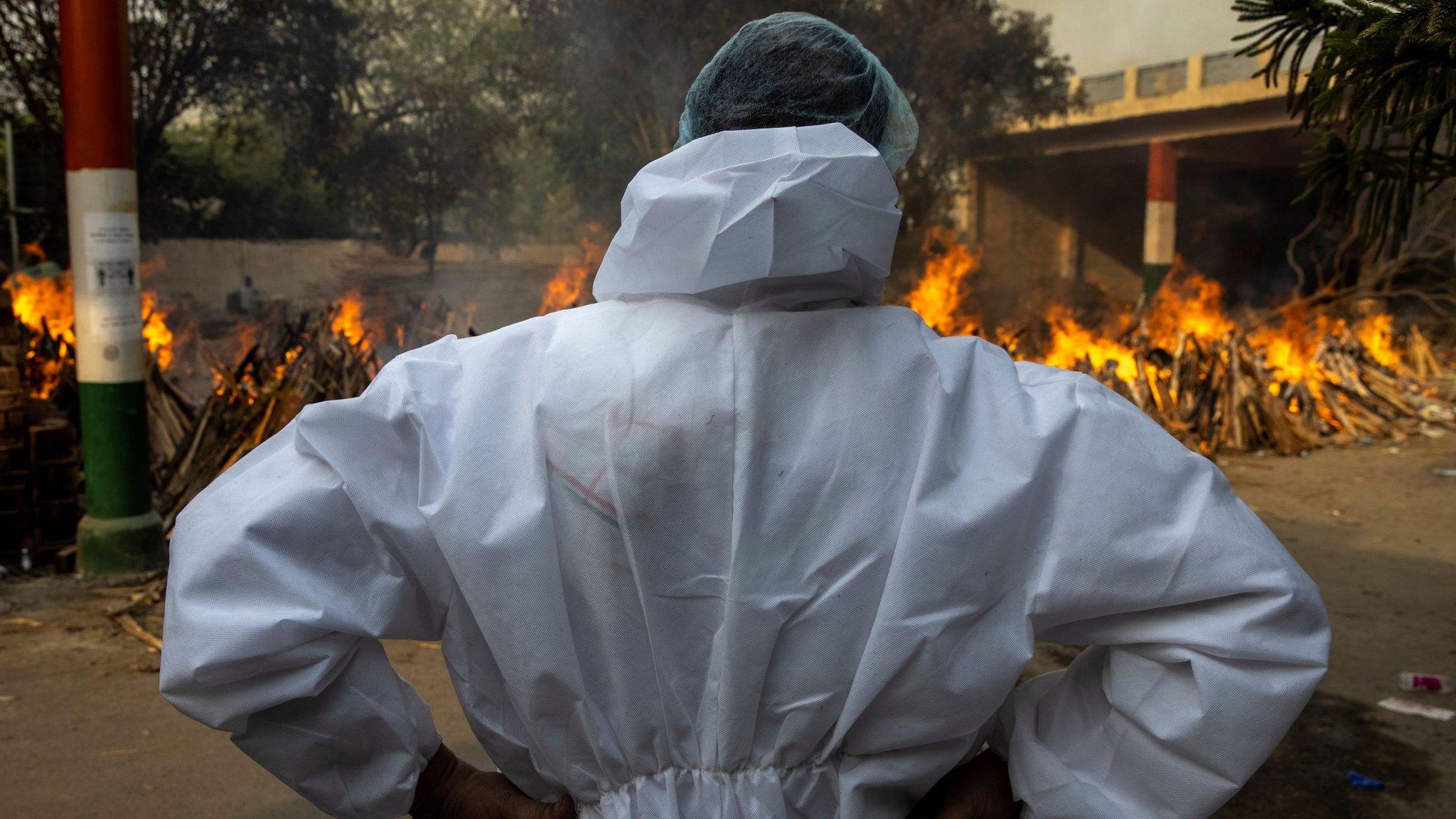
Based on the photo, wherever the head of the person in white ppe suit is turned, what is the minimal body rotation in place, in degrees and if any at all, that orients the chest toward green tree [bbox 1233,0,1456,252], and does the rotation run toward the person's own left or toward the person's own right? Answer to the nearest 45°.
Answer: approximately 45° to the person's own right

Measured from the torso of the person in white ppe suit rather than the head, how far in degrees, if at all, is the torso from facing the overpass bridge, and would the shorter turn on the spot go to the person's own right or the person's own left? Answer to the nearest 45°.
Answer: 0° — they already face it

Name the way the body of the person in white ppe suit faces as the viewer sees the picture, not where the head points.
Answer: away from the camera

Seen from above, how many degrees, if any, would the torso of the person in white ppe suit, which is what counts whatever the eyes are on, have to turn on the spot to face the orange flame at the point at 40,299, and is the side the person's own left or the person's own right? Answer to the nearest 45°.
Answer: approximately 45° to the person's own left

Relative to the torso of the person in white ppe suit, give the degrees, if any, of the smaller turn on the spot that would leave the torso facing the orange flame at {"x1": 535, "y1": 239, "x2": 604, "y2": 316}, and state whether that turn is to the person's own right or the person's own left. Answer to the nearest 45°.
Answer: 0° — they already face it
